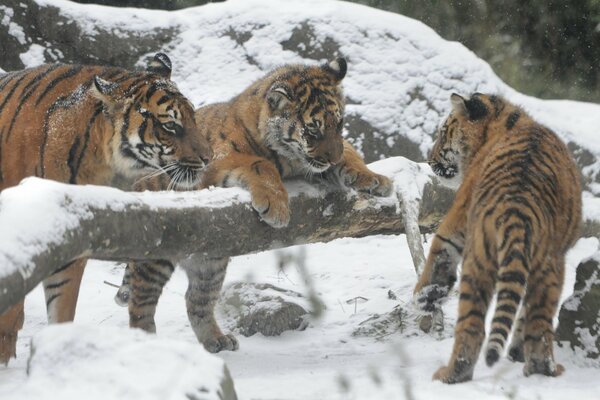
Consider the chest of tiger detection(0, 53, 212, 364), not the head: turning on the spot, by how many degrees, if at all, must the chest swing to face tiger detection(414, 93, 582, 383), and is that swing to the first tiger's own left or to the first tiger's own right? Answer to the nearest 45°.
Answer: approximately 45° to the first tiger's own right

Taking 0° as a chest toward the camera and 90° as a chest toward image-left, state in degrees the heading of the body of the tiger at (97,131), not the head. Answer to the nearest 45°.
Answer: approximately 270°

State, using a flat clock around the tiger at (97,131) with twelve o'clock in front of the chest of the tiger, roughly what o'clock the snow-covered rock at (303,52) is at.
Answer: The snow-covered rock is roughly at 10 o'clock from the tiger.

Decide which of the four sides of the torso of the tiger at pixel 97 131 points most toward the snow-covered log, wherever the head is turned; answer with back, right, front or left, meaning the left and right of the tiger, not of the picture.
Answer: right

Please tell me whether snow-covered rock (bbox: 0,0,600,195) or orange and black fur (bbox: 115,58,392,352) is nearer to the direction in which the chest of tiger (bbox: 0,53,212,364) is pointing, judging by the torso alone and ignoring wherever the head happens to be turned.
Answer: the orange and black fur

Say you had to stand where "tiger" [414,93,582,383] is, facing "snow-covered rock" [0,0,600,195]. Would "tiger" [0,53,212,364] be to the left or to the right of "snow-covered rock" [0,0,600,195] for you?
left

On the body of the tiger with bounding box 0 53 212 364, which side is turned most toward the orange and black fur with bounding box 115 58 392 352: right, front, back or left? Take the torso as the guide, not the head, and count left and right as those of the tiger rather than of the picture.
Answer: front

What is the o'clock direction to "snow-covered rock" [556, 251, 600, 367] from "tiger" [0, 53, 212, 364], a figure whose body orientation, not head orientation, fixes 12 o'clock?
The snow-covered rock is roughly at 1 o'clock from the tiger.
